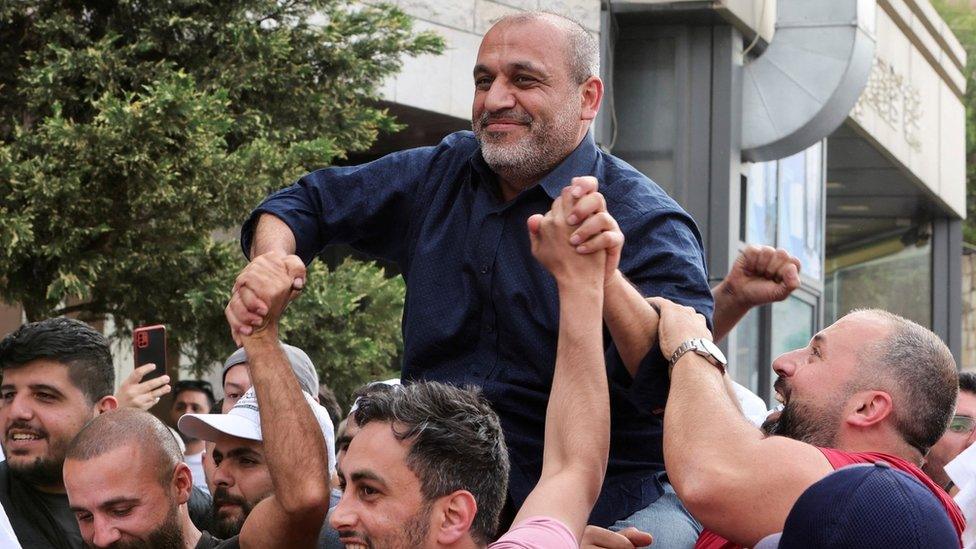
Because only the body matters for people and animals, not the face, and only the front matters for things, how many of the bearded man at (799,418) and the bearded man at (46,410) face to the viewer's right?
0

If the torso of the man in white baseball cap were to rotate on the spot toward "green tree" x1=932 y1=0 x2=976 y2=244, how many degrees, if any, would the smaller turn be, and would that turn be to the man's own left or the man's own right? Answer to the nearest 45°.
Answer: approximately 180°

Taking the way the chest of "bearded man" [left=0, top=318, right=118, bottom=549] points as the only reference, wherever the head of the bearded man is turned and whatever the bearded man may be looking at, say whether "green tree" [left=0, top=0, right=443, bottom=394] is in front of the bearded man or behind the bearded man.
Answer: behind

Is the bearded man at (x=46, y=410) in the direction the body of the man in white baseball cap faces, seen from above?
no

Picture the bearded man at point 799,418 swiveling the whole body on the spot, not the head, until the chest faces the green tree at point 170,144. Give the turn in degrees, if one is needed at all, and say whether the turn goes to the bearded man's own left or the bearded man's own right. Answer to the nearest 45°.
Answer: approximately 45° to the bearded man's own right

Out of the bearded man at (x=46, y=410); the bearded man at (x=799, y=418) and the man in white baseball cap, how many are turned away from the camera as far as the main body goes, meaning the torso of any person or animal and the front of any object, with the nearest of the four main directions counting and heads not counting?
0

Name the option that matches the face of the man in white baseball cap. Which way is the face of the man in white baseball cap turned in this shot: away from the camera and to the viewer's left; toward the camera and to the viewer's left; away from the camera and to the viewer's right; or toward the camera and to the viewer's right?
toward the camera and to the viewer's left

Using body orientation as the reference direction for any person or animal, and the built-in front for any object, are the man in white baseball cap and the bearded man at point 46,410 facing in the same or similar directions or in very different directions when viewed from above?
same or similar directions

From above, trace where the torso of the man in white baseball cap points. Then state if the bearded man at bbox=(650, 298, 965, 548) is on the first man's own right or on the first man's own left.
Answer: on the first man's own left

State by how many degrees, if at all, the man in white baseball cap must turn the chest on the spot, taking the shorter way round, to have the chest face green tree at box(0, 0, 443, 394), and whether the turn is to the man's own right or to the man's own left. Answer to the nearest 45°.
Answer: approximately 135° to the man's own right

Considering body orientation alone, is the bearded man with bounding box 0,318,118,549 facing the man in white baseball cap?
no

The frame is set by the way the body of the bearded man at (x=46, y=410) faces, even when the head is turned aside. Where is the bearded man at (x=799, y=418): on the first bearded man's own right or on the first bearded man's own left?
on the first bearded man's own left

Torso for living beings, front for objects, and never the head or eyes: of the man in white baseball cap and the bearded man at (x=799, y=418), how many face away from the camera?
0

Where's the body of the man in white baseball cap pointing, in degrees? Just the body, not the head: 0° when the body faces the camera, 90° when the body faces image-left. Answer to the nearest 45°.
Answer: approximately 45°

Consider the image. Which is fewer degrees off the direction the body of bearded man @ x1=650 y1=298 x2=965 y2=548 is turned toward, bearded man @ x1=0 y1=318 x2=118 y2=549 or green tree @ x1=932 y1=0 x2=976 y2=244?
the bearded man

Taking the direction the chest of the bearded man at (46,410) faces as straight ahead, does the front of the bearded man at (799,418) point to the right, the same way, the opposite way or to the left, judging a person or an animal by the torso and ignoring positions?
to the right

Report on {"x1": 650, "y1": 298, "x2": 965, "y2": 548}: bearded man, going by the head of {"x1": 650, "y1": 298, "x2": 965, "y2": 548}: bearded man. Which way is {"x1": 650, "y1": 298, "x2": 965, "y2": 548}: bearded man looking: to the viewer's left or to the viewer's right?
to the viewer's left

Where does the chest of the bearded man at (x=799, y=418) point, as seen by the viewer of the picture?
to the viewer's left

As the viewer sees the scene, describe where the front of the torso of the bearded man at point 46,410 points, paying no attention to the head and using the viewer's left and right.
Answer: facing the viewer and to the left of the viewer

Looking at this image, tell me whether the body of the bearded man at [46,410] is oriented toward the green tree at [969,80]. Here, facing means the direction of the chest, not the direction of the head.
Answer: no
